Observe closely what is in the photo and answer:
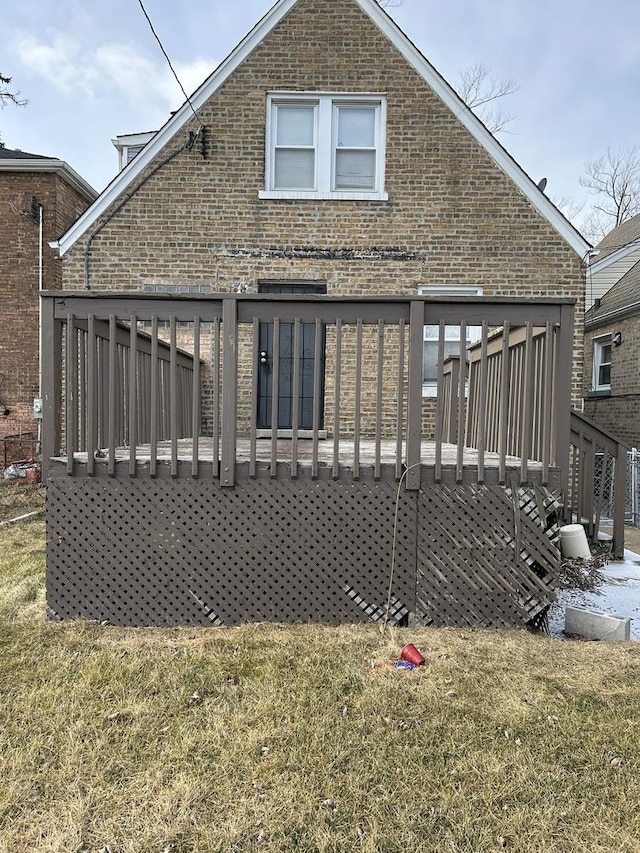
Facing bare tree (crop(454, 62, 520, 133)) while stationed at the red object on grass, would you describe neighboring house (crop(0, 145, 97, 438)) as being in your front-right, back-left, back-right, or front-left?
front-left

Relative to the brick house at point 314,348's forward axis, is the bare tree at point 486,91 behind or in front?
in front

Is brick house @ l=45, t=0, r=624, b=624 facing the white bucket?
no

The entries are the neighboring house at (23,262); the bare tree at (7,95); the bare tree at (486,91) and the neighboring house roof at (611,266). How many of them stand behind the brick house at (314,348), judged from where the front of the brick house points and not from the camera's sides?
0

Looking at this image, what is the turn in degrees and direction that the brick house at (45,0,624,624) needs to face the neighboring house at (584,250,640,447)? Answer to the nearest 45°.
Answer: approximately 45° to its right

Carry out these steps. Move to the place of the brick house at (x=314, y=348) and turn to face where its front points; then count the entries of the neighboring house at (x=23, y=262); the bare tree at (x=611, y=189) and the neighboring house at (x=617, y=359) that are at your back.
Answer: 0

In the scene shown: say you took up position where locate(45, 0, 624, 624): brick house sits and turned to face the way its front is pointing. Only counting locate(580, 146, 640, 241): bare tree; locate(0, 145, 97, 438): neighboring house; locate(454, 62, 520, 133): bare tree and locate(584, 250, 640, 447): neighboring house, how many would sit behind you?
0

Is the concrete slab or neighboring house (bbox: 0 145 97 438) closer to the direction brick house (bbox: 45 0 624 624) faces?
the neighboring house

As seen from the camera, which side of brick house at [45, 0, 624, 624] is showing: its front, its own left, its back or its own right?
back

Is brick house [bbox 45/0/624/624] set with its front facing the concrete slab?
no
